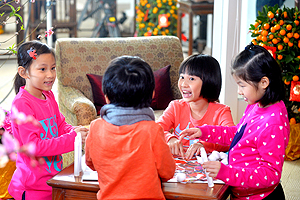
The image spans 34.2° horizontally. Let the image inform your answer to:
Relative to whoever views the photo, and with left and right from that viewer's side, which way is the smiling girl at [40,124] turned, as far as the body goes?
facing the viewer and to the right of the viewer

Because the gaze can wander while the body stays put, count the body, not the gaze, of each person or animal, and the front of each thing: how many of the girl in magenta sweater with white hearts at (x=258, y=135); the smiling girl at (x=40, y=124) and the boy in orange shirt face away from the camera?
1

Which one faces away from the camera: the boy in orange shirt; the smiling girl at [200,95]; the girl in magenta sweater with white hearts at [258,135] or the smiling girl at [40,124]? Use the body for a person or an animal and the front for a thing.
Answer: the boy in orange shirt

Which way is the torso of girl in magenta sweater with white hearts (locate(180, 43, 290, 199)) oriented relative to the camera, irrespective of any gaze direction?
to the viewer's left

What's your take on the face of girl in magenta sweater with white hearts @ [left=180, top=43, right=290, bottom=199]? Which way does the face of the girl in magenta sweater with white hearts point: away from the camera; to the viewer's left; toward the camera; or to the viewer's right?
to the viewer's left

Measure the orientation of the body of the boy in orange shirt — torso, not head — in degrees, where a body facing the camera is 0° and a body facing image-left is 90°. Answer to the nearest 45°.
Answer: approximately 180°

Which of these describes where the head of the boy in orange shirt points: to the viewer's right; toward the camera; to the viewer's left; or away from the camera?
away from the camera

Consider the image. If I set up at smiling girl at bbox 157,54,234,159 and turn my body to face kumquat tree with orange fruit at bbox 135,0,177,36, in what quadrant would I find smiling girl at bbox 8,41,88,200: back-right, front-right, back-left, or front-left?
back-left

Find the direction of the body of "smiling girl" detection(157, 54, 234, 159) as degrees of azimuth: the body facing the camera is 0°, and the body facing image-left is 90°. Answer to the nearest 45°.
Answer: approximately 45°

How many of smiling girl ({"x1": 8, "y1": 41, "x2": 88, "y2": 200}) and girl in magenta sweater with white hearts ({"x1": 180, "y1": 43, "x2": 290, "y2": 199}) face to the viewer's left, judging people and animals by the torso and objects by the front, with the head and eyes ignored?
1
